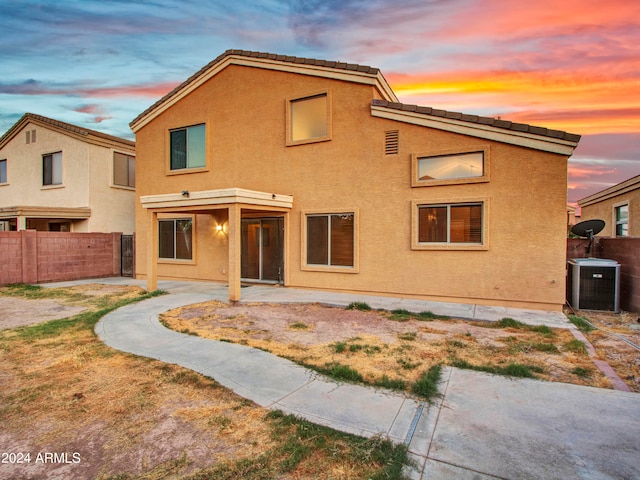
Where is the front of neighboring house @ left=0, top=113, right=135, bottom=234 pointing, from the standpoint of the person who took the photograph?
facing away from the viewer and to the right of the viewer

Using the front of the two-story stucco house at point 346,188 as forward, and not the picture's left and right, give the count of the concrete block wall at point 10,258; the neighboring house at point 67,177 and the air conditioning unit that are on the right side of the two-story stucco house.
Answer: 1

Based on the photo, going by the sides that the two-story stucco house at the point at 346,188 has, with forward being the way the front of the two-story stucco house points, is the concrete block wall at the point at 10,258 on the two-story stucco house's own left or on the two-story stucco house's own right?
on the two-story stucco house's own left

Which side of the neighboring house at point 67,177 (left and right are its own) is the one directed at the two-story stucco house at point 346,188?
right

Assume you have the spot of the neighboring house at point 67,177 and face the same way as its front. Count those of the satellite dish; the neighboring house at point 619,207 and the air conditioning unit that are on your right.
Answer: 3

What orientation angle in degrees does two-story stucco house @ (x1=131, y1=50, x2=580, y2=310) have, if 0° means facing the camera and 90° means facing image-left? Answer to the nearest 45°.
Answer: approximately 180°

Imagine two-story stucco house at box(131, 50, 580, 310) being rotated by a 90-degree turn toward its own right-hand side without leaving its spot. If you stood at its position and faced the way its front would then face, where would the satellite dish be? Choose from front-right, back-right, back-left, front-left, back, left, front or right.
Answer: front

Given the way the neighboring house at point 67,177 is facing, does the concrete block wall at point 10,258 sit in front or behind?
behind

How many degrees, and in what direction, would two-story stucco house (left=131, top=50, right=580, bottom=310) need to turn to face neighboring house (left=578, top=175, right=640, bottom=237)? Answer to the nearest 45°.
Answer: approximately 45° to its right

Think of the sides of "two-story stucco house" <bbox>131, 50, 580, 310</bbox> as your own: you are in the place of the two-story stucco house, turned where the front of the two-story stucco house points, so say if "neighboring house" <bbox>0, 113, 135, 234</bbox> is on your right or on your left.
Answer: on your left

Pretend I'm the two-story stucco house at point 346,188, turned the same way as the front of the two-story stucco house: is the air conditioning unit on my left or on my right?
on my right

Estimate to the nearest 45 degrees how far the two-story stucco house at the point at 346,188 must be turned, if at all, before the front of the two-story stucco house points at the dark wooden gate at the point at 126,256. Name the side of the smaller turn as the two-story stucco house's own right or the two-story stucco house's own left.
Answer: approximately 45° to the two-story stucco house's own left
